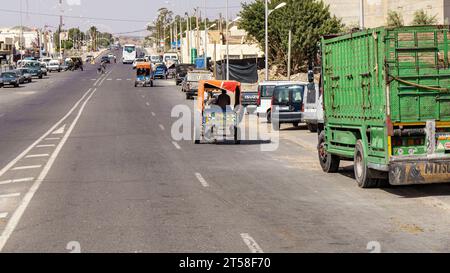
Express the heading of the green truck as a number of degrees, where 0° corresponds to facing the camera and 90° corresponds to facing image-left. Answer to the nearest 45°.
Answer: approximately 135°

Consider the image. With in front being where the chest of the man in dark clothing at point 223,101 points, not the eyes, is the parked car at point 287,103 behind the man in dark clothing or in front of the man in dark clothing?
in front

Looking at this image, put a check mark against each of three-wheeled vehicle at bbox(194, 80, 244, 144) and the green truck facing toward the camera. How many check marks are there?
0

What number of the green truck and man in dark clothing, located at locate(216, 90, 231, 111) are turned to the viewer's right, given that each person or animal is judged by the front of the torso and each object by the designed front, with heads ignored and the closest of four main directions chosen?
0

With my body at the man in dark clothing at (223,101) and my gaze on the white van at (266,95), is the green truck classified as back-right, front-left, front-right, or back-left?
back-right

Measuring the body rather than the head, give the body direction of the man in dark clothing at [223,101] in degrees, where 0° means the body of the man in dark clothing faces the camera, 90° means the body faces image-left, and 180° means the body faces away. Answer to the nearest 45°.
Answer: approximately 180°

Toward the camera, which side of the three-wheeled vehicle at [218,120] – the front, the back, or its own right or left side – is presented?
back

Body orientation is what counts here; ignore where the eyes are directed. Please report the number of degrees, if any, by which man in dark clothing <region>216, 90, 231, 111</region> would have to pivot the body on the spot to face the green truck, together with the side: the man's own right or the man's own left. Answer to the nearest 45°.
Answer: approximately 180°

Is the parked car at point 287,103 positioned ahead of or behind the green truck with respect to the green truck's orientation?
ahead
